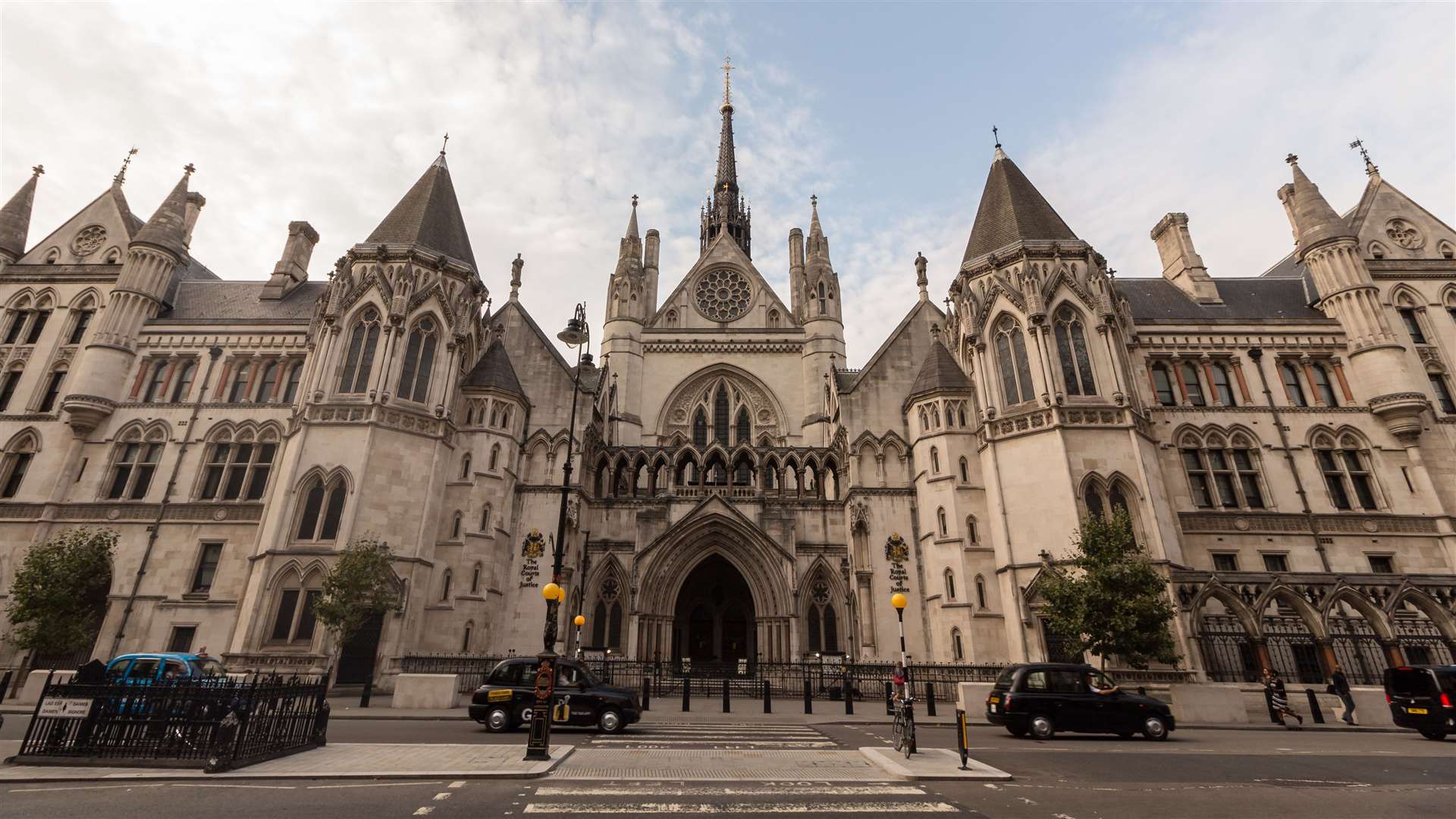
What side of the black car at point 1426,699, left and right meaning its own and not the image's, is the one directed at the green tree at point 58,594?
back

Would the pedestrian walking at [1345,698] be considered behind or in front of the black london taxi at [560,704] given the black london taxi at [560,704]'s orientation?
in front

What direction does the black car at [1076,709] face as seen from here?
to the viewer's right

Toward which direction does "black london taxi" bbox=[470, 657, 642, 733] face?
to the viewer's right

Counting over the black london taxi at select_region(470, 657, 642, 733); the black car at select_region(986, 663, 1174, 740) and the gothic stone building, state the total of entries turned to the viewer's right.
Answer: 2

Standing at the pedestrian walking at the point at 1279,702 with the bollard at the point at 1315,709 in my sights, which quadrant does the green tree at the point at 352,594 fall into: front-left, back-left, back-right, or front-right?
back-left

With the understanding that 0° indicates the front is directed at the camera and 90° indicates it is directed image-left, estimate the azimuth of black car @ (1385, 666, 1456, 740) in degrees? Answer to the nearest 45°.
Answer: approximately 225°

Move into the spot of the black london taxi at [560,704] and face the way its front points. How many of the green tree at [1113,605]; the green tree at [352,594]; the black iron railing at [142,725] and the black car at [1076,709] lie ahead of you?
2
